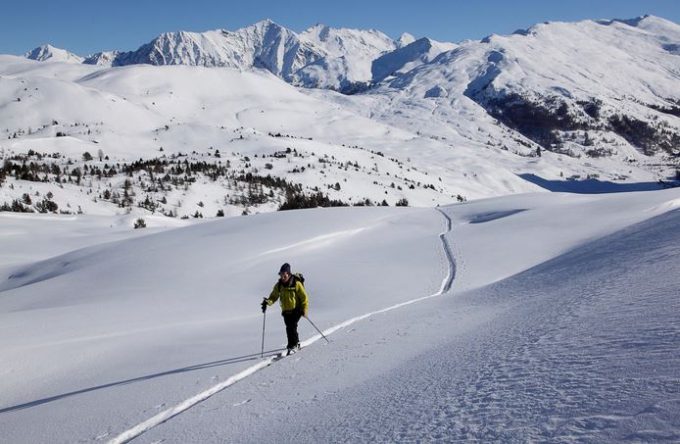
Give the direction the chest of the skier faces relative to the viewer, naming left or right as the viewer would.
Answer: facing the viewer and to the left of the viewer
